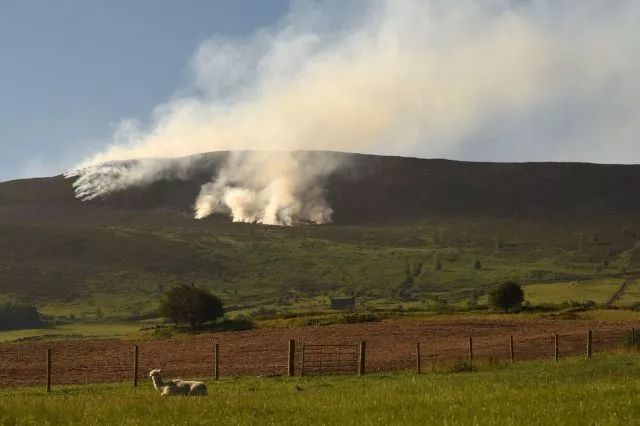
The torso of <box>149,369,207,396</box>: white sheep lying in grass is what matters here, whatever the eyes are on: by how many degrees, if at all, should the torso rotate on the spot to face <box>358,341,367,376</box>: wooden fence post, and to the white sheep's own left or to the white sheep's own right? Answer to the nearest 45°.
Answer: approximately 135° to the white sheep's own right

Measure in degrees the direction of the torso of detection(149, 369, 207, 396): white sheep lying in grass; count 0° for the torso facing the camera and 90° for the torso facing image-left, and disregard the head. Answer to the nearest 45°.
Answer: approximately 90°
